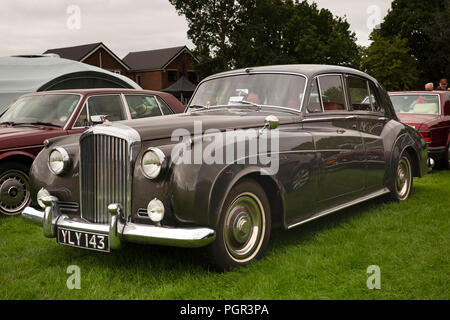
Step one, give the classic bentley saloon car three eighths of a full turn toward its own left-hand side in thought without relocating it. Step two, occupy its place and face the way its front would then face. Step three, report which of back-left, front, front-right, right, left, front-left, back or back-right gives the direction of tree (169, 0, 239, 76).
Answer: left

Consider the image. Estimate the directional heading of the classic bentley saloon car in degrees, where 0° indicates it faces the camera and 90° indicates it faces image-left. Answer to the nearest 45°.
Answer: approximately 45°

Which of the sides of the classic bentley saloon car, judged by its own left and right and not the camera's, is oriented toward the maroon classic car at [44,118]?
right

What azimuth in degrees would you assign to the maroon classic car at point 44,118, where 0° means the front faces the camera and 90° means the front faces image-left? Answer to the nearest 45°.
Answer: approximately 45°

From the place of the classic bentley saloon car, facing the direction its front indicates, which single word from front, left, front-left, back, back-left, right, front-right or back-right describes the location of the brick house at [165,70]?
back-right

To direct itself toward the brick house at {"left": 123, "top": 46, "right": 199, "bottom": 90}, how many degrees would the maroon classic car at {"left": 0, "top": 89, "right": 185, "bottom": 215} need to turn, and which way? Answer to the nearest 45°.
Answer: approximately 135° to its right

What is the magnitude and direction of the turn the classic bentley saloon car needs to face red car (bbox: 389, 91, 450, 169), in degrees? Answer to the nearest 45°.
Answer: approximately 180°

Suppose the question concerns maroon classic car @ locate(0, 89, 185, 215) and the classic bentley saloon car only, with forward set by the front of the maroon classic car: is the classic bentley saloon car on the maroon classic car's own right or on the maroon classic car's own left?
on the maroon classic car's own left
